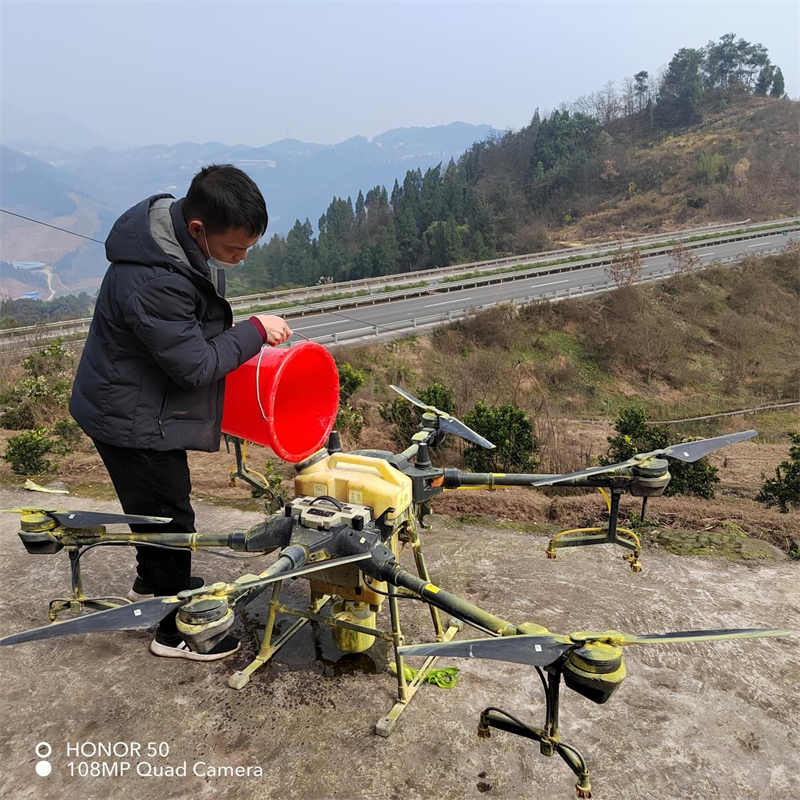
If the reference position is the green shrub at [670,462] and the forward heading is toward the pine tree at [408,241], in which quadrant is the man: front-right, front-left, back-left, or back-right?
back-left

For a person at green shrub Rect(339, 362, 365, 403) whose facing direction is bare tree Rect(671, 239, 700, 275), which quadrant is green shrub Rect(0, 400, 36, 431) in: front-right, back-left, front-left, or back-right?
back-left

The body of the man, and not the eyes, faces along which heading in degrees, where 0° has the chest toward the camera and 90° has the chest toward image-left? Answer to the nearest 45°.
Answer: approximately 270°

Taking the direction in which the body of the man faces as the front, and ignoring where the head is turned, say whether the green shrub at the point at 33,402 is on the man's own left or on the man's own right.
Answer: on the man's own left

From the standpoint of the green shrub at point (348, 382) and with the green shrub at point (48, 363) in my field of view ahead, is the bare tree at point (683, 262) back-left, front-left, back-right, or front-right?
back-right
